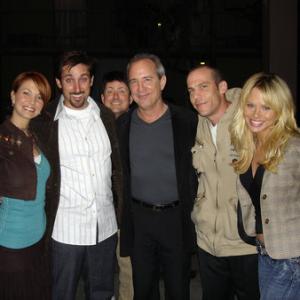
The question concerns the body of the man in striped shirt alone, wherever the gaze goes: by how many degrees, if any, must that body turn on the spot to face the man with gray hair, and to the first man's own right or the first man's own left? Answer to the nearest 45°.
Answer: approximately 90° to the first man's own left

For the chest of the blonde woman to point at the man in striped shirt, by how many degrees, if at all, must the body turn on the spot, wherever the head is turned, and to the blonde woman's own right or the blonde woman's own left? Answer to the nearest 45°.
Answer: approximately 45° to the blonde woman's own right

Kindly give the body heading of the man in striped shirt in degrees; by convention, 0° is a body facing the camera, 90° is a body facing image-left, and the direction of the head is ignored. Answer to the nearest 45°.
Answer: approximately 0°

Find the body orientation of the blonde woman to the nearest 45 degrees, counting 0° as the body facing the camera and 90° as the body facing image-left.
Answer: approximately 45°

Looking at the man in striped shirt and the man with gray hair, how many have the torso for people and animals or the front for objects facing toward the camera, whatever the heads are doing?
2

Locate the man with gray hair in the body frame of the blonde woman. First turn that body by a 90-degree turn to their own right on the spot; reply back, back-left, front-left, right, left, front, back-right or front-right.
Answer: front

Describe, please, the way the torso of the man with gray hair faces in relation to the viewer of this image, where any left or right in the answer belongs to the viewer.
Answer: facing the viewer

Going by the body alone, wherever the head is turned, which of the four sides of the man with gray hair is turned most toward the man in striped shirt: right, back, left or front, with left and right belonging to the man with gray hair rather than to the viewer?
right

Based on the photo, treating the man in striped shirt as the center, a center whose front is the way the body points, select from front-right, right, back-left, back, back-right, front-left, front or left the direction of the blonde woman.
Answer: front-left
